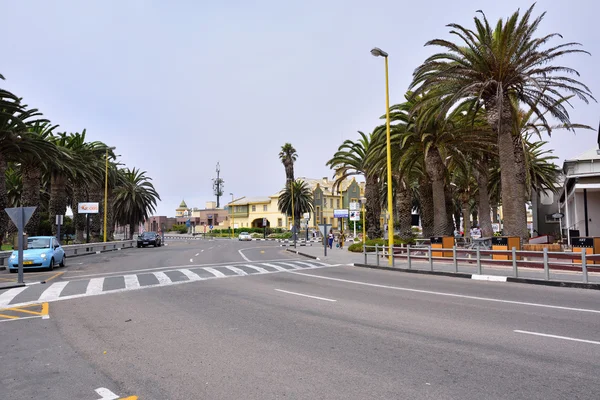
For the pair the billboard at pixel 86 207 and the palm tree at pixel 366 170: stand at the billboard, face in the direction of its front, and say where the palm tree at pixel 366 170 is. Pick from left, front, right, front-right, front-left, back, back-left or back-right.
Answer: front-left

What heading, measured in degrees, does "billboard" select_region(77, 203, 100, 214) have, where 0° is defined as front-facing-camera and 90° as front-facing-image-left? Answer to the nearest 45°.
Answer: approximately 0°

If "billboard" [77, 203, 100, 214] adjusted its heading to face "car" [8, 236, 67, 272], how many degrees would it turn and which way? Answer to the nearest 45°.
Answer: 0° — it already faces it

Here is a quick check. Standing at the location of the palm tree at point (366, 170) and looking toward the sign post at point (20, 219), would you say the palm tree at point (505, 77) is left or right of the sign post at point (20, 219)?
left

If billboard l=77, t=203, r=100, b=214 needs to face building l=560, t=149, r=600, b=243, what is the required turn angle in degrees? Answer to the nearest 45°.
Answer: approximately 45° to its left

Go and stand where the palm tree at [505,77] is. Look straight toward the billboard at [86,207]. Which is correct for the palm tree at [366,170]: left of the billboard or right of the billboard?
right

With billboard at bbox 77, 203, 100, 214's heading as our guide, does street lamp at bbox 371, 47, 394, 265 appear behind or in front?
in front

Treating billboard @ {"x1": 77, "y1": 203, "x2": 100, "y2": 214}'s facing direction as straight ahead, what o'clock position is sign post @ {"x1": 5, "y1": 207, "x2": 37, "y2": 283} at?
The sign post is roughly at 12 o'clock from the billboard.

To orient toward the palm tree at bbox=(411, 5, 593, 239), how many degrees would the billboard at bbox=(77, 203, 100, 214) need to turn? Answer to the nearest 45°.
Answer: approximately 45° to its left
